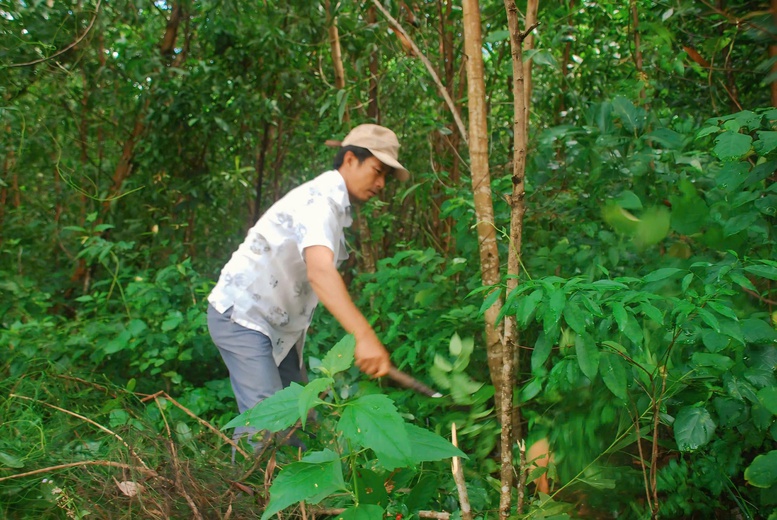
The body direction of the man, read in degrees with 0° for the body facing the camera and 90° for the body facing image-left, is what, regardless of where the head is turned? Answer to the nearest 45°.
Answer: approximately 270°

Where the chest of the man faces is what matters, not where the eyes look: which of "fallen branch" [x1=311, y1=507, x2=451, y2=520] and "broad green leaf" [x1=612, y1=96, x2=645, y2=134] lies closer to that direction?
the broad green leaf

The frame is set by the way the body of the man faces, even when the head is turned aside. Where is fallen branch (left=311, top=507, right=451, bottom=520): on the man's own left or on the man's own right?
on the man's own right

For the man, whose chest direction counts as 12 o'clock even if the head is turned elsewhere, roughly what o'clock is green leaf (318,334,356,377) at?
The green leaf is roughly at 3 o'clock from the man.

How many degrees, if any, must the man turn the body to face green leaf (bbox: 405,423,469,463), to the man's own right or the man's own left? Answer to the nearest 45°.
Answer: approximately 90° to the man's own right

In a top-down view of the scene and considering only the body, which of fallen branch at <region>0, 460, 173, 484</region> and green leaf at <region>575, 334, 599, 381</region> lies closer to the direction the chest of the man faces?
the green leaf

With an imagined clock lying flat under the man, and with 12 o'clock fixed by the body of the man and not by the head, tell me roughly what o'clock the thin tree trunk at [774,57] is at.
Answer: The thin tree trunk is roughly at 12 o'clock from the man.

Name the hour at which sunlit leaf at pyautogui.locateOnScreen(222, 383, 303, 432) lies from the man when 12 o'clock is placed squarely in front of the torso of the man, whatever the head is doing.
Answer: The sunlit leaf is roughly at 3 o'clock from the man.

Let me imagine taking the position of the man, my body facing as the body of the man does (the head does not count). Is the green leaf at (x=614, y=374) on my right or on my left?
on my right
